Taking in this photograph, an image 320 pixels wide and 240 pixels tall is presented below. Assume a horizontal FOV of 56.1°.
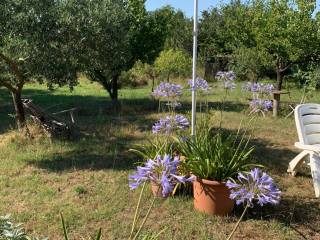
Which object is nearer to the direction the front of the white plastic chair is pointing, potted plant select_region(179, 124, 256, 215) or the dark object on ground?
the potted plant

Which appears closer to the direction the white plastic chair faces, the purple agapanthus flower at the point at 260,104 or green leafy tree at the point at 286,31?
the purple agapanthus flower

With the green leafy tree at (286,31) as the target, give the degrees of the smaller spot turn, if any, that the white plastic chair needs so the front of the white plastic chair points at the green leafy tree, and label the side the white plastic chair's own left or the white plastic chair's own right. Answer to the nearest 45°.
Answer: approximately 135° to the white plastic chair's own left
